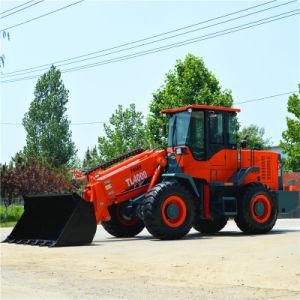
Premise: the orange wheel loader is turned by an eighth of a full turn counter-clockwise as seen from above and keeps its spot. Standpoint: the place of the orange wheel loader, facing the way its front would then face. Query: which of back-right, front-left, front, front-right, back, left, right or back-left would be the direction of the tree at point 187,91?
back

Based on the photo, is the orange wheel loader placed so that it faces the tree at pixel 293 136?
no

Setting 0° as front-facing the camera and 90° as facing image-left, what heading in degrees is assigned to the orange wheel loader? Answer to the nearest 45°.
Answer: approximately 45°
